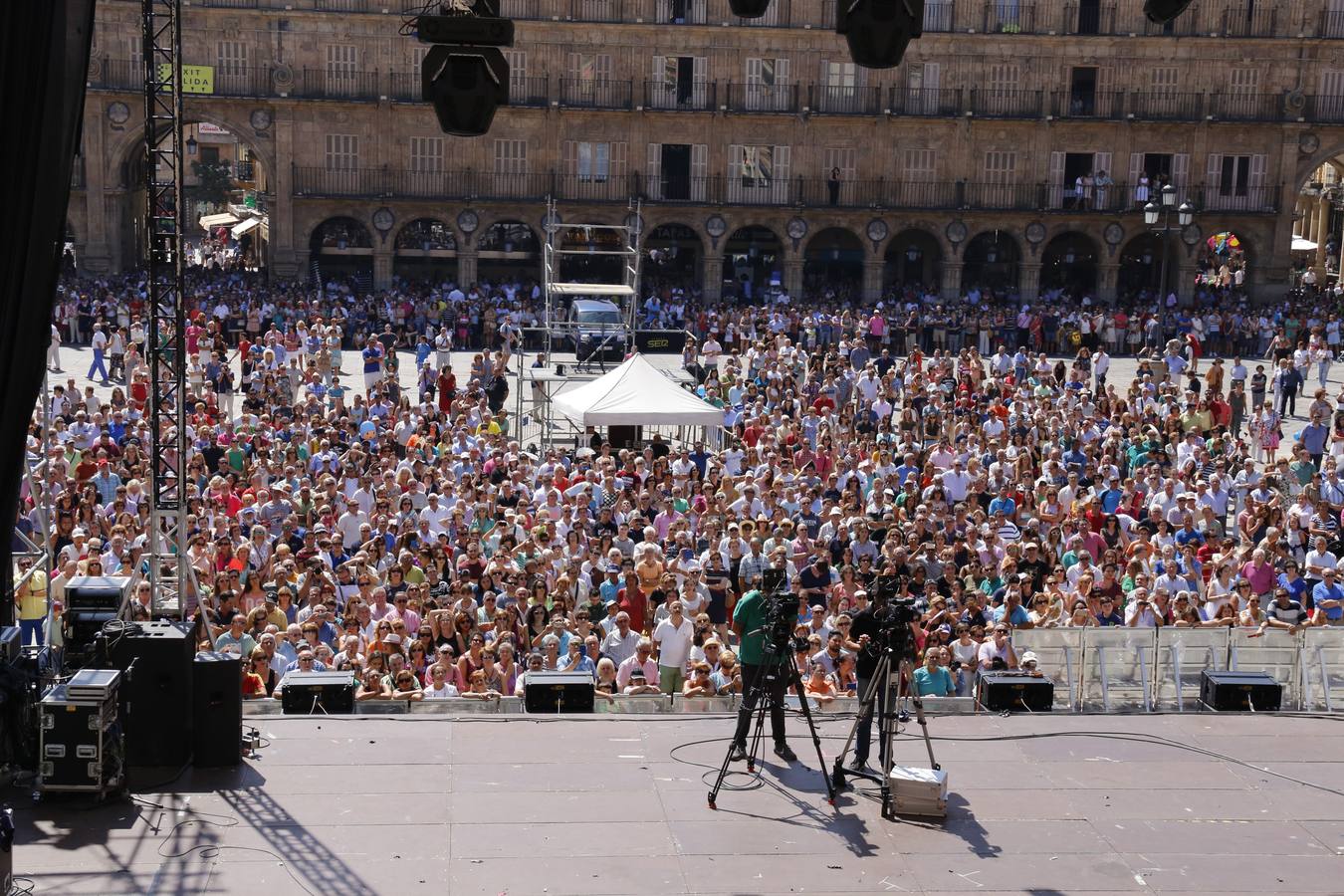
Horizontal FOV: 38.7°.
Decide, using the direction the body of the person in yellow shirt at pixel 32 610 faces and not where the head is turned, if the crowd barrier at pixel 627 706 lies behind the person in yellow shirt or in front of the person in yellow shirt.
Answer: in front
